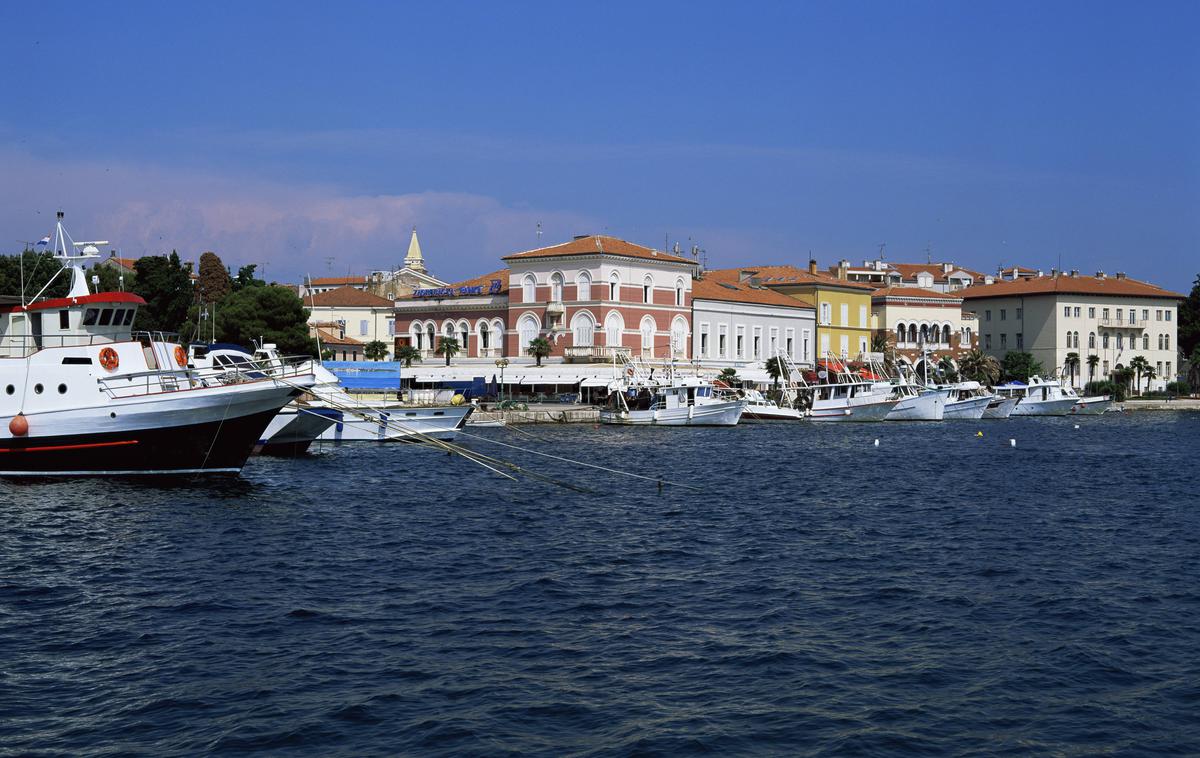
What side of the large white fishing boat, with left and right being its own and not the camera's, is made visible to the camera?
right
